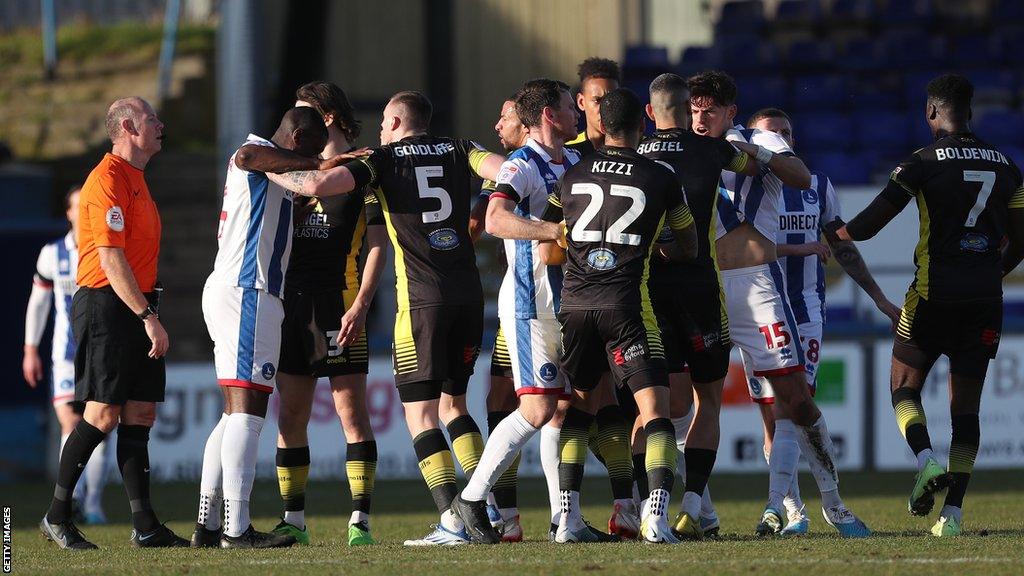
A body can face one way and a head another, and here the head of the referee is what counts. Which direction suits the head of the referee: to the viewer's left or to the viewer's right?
to the viewer's right

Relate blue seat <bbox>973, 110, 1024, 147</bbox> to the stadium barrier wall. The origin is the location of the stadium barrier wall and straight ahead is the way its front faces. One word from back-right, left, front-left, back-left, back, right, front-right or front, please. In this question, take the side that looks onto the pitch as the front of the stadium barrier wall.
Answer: back-left

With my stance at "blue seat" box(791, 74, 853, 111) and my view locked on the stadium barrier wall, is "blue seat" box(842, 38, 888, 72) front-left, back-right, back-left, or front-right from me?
back-left

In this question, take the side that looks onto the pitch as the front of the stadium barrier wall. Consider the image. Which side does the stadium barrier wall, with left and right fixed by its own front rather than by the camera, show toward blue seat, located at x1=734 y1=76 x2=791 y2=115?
back

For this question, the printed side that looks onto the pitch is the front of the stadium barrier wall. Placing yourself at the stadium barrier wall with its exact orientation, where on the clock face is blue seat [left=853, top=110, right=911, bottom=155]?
The blue seat is roughly at 7 o'clock from the stadium barrier wall.

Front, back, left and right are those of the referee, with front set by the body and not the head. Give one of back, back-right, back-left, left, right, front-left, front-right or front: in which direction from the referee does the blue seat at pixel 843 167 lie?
front-left

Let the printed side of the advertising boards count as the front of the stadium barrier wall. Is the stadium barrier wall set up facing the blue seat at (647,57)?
no

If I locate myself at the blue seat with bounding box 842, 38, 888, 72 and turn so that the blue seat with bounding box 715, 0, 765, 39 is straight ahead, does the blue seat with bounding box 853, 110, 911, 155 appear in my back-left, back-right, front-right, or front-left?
back-left

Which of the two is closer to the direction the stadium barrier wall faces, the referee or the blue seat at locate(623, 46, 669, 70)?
the referee

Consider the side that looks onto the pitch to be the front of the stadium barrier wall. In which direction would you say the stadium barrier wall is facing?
toward the camera

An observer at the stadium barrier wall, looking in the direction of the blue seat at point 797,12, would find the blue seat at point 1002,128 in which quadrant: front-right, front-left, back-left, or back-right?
front-right

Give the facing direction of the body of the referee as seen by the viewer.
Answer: to the viewer's right

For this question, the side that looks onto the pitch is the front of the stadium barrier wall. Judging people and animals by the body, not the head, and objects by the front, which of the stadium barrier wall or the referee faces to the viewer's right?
the referee

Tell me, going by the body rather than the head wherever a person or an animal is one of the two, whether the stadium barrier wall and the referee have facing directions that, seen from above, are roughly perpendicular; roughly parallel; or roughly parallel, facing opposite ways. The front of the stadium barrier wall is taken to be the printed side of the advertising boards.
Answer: roughly perpendicular

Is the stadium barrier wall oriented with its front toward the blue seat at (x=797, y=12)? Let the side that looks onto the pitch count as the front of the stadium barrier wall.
no

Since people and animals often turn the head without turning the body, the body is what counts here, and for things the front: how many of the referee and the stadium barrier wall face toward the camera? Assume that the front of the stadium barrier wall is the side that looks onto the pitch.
1
